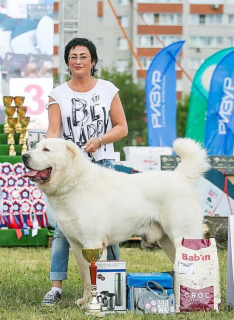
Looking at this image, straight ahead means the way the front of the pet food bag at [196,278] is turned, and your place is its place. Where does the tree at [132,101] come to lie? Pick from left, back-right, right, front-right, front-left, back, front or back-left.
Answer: back

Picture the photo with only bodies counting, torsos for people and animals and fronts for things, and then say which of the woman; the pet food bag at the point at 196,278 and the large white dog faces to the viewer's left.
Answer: the large white dog

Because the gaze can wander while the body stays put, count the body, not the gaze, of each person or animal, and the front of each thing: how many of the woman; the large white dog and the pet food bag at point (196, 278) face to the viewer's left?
1

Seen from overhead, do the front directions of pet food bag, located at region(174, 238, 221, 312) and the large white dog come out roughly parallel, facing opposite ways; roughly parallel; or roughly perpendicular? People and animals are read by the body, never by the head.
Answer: roughly perpendicular

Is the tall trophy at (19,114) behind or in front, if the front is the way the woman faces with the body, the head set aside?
behind

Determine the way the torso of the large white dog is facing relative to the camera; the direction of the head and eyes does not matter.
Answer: to the viewer's left

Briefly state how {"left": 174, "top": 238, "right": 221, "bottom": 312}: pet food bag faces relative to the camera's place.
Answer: facing the viewer

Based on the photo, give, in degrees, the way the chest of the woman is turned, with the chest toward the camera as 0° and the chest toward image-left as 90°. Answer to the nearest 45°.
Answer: approximately 0°

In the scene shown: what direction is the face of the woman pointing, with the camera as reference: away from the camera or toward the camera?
toward the camera

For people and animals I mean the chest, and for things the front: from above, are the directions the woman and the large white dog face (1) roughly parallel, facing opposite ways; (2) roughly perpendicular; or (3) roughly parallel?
roughly perpendicular

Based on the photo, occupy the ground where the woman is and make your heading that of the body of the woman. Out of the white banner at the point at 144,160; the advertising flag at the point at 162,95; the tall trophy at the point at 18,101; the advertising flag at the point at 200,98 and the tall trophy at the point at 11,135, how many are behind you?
5
